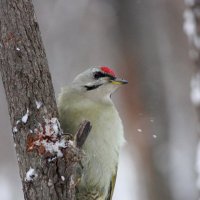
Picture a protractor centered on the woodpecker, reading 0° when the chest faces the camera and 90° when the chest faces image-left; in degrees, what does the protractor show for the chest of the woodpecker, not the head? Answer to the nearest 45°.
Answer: approximately 315°
